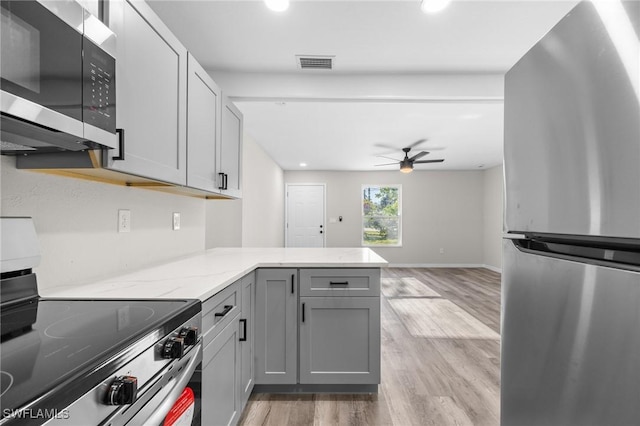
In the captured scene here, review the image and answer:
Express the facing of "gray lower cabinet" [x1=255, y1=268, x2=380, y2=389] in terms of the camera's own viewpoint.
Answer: facing the viewer

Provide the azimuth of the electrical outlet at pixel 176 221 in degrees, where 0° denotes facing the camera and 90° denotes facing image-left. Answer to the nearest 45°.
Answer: approximately 315°

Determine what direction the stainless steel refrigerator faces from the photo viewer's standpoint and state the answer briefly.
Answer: facing the viewer and to the left of the viewer

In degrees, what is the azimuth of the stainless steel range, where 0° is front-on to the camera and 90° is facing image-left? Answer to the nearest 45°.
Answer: approximately 315°

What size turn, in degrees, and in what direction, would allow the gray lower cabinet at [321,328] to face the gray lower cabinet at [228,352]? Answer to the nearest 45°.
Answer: approximately 45° to its right

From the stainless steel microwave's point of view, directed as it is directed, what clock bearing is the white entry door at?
The white entry door is roughly at 9 o'clock from the stainless steel microwave.

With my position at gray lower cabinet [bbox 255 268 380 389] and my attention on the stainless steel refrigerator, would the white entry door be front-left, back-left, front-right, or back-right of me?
back-left

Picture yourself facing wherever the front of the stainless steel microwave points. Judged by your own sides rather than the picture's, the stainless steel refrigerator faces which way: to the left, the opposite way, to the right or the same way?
the opposite way

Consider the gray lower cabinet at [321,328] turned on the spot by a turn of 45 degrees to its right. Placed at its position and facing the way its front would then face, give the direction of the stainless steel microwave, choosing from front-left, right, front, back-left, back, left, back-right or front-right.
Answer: front

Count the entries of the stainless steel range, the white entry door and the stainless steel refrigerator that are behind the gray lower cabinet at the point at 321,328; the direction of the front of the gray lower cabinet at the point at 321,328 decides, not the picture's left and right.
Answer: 1

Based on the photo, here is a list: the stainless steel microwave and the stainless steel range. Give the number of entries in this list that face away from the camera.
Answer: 0

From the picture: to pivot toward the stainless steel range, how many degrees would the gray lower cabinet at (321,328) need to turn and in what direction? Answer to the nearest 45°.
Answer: approximately 45° to its right

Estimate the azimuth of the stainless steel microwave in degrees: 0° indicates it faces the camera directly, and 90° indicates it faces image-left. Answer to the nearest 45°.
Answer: approximately 315°
